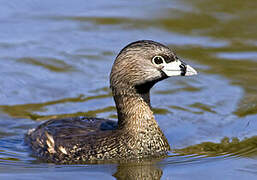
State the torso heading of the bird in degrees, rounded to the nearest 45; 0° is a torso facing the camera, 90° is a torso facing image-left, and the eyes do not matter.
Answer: approximately 270°
